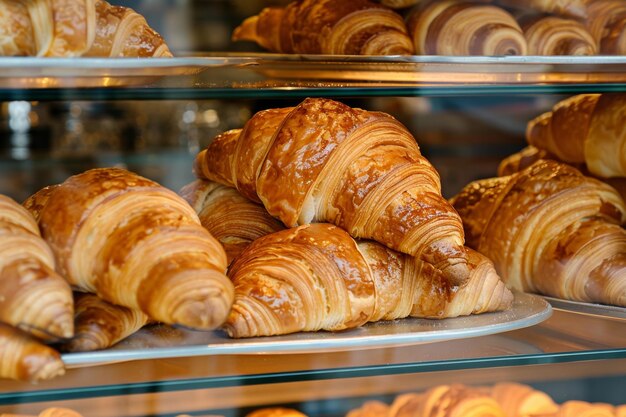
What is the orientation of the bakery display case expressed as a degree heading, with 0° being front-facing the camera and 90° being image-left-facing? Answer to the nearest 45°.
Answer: approximately 0°
